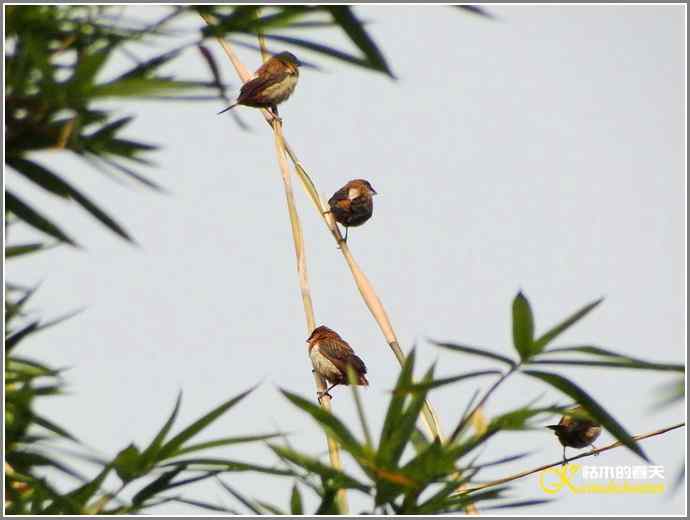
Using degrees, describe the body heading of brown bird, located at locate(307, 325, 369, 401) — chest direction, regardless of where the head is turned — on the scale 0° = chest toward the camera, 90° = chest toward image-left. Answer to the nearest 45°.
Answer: approximately 90°

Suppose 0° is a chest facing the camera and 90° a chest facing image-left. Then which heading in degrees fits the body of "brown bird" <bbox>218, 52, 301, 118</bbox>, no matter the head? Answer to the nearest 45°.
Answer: approximately 270°

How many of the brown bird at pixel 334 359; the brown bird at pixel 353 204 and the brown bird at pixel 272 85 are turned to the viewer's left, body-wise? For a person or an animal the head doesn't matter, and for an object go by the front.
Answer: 1

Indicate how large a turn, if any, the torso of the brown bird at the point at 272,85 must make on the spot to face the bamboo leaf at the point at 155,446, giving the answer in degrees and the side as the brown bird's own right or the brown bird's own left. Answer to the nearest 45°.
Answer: approximately 90° to the brown bird's own right

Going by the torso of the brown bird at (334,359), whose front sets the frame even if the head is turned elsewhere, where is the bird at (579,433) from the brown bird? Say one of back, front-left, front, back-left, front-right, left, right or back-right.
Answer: back

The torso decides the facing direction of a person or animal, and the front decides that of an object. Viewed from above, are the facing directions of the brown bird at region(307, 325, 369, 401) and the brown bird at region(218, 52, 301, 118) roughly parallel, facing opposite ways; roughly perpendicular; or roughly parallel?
roughly parallel, facing opposite ways
